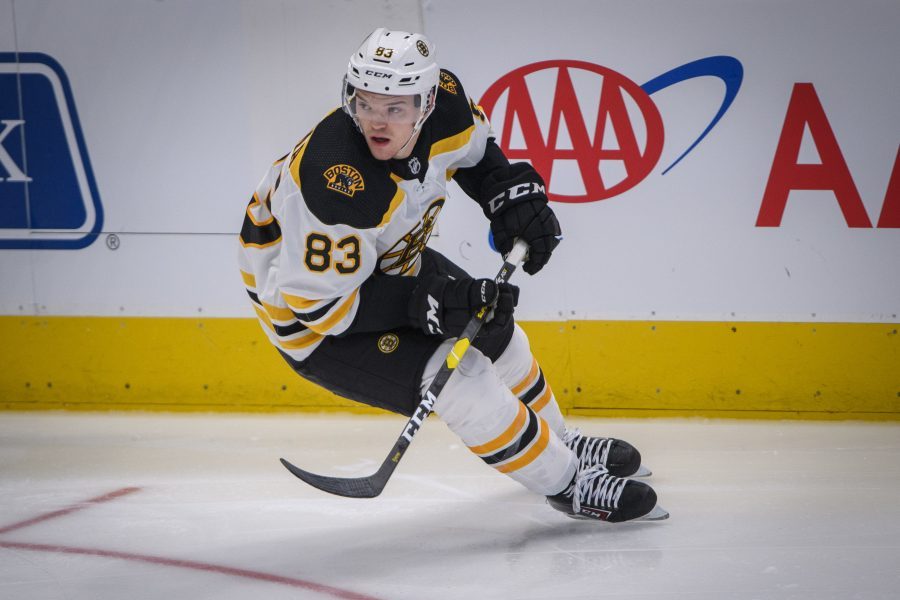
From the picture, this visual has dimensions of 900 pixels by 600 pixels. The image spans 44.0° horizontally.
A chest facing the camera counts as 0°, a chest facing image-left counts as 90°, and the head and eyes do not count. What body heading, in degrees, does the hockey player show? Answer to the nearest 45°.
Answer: approximately 315°
